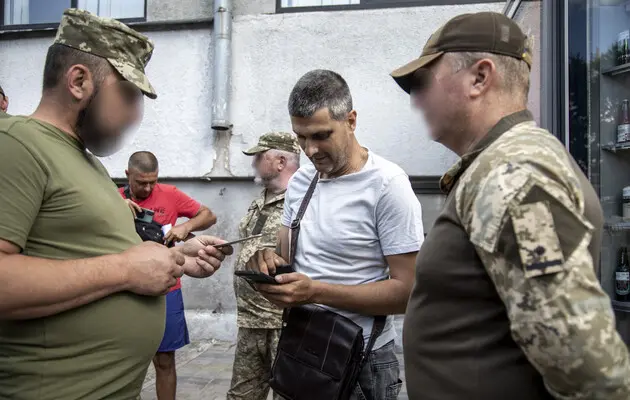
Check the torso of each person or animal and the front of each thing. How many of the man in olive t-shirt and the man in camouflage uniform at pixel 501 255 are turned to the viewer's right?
1

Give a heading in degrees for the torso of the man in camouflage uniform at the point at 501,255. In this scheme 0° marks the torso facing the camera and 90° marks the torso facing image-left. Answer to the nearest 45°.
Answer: approximately 90°

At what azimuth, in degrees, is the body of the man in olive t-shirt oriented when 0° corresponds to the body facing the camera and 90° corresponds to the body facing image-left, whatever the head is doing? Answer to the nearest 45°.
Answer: approximately 270°

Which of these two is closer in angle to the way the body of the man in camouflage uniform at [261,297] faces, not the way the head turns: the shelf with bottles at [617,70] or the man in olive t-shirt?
the man in olive t-shirt

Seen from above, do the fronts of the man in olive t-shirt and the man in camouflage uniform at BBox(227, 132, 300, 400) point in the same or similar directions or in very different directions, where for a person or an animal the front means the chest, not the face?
very different directions

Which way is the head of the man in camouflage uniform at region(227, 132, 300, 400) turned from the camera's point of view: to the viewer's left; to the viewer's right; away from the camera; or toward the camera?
to the viewer's left

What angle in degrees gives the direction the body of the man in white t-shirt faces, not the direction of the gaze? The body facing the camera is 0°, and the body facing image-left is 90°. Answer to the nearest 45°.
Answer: approximately 45°

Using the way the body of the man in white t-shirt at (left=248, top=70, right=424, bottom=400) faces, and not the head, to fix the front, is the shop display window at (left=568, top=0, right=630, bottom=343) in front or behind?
behind

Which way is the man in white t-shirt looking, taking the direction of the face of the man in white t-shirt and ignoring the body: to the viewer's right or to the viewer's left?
to the viewer's left

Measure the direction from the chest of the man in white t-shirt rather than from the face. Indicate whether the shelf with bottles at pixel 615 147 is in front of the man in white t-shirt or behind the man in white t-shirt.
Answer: behind
